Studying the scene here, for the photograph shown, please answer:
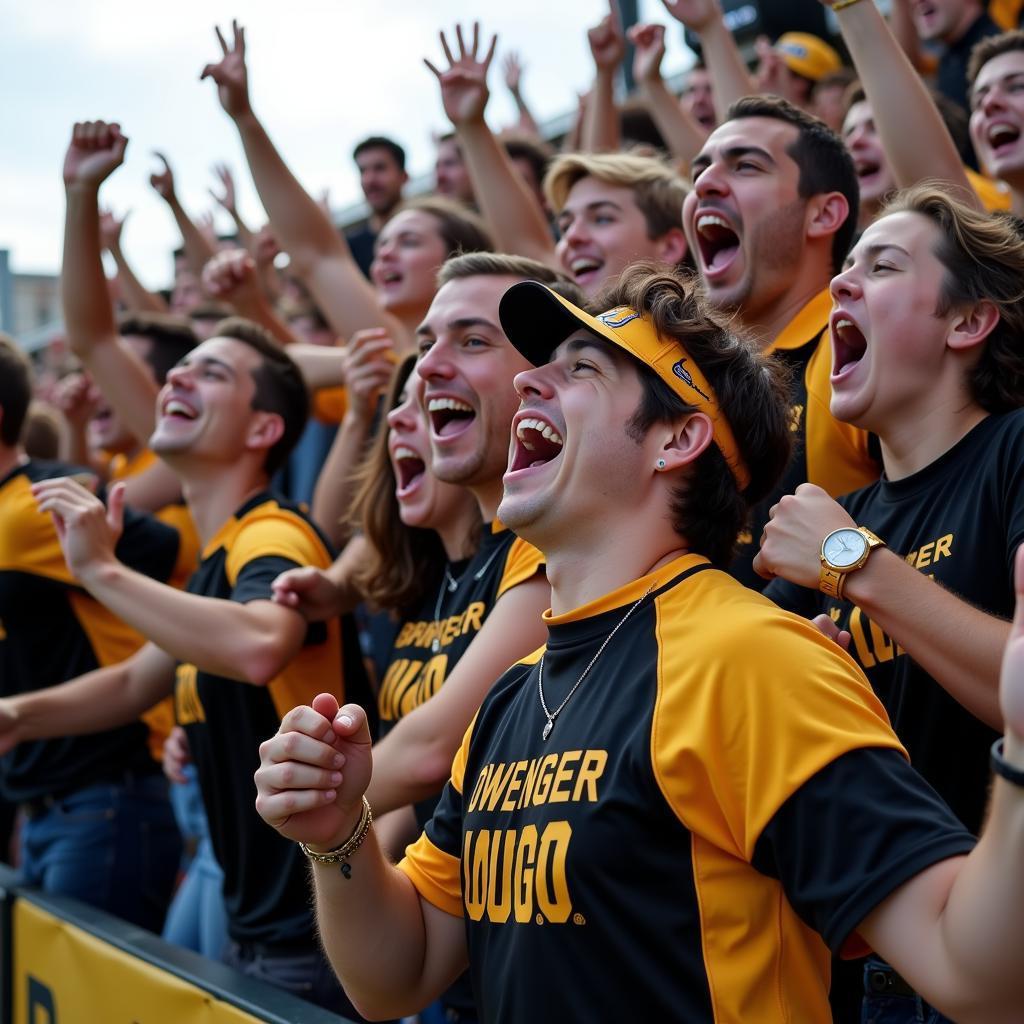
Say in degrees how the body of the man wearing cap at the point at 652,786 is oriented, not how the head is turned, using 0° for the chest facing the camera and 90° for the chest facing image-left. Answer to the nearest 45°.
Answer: approximately 45°

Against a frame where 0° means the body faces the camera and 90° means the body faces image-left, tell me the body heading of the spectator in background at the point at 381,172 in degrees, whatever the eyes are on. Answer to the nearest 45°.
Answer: approximately 45°

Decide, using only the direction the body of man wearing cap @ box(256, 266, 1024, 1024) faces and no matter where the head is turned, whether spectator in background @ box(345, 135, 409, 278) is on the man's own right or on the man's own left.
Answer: on the man's own right

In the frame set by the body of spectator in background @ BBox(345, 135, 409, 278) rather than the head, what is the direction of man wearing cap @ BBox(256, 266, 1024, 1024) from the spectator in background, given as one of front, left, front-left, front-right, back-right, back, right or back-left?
front-left

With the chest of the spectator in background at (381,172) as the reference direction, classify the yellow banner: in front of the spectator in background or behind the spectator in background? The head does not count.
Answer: in front

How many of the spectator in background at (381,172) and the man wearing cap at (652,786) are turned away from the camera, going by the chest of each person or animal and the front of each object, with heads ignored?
0

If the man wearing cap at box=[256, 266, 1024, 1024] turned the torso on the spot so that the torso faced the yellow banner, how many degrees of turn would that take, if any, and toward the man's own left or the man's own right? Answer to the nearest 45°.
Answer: approximately 90° to the man's own right
